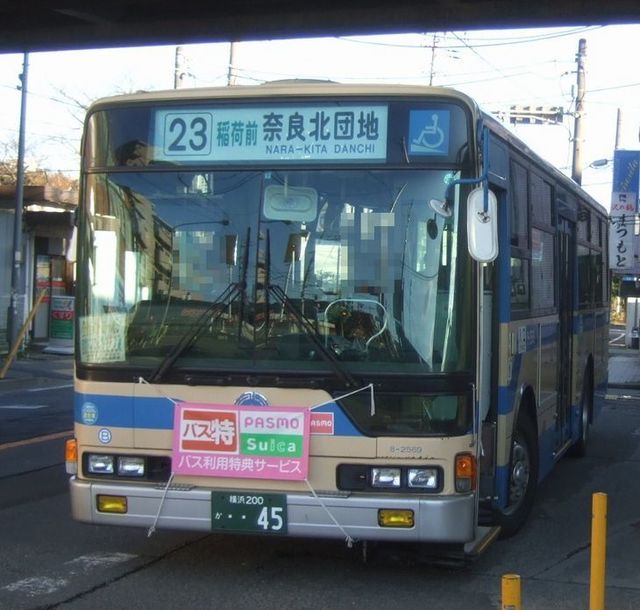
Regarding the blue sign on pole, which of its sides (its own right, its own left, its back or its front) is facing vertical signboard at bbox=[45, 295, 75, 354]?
right

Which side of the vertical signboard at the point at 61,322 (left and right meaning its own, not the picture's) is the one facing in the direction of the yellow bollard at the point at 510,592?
front

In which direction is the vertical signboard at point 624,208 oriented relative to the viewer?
toward the camera

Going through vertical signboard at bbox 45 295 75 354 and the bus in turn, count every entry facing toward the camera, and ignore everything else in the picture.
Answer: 2

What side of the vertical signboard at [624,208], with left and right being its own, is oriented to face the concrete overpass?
front

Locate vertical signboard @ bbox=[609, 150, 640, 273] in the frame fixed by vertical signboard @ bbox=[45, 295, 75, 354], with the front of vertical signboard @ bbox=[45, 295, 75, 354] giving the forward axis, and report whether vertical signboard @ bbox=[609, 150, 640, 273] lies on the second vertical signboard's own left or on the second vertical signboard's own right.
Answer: on the second vertical signboard's own left

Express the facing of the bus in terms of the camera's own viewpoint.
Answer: facing the viewer

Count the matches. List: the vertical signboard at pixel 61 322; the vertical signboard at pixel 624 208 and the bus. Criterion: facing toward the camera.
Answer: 3
